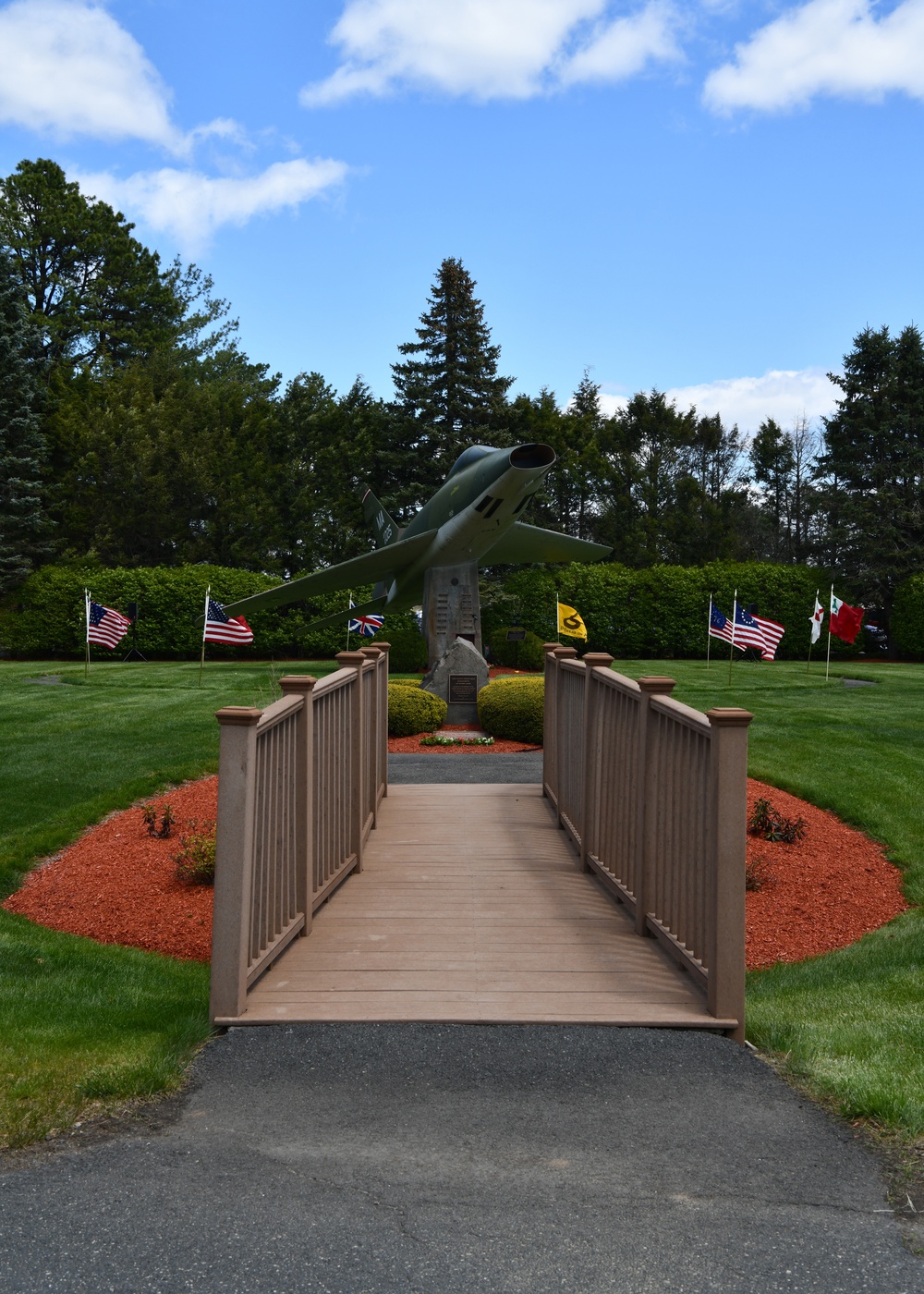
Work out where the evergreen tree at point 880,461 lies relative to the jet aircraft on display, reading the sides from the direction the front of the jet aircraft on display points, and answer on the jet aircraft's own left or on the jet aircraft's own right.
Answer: on the jet aircraft's own left

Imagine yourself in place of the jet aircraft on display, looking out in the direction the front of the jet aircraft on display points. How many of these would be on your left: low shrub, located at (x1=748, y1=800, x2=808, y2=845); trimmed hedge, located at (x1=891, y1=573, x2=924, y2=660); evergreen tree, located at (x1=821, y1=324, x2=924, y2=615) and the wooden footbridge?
2

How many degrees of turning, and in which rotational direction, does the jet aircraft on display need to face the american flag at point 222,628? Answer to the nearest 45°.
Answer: approximately 135° to its right

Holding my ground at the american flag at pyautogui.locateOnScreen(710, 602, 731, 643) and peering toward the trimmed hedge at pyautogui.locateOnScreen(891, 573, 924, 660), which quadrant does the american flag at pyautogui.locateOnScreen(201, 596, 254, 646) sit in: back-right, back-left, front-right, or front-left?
back-left

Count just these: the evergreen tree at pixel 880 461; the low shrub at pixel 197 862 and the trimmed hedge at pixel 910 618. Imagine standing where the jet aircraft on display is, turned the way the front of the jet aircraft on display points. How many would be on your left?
2

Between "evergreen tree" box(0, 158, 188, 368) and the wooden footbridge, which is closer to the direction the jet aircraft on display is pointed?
the wooden footbridge

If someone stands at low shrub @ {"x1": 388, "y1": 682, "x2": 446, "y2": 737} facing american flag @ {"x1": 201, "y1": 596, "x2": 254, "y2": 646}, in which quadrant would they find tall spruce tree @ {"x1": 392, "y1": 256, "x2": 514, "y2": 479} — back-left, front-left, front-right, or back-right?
front-right

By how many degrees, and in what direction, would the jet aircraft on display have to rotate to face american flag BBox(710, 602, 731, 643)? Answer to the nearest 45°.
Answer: approximately 45° to its left

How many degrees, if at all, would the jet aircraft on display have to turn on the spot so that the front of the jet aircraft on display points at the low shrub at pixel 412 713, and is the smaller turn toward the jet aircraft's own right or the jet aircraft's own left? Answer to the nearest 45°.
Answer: approximately 45° to the jet aircraft's own right

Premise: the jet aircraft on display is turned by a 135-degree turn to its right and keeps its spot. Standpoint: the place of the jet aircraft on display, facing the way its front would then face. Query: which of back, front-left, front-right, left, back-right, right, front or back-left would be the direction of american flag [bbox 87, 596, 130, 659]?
front

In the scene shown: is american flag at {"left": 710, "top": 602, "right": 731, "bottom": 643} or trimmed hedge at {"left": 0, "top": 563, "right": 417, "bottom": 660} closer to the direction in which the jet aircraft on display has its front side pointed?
the american flag

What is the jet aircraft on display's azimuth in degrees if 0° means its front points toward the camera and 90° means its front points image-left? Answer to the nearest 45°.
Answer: approximately 315°

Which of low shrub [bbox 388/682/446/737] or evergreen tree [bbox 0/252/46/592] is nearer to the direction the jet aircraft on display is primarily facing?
the low shrub

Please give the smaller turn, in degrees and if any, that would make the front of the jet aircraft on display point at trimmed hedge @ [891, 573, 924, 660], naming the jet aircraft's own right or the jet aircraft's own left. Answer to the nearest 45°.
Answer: approximately 90° to the jet aircraft's own left

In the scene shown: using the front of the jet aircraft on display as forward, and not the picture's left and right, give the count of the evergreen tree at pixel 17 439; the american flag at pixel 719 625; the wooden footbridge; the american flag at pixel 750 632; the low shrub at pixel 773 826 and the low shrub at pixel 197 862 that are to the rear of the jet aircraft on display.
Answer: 1

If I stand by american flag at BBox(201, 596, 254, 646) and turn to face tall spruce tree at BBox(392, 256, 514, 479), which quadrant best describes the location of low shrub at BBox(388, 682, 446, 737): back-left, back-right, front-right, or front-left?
back-right

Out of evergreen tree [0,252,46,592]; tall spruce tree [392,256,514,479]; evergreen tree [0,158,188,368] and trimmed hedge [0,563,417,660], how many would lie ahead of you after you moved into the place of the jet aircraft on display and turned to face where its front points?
0

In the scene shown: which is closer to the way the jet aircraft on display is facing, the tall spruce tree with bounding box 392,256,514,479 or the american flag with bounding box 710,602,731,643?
the american flag
